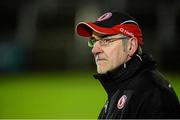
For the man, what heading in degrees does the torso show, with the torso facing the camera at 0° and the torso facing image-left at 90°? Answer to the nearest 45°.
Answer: approximately 45°

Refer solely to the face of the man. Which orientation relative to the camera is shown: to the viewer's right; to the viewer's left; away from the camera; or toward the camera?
to the viewer's left
